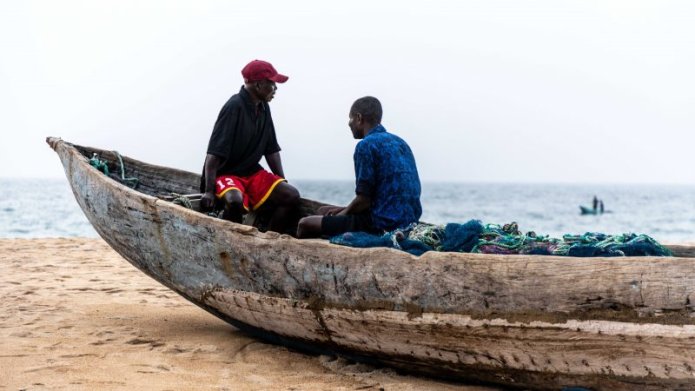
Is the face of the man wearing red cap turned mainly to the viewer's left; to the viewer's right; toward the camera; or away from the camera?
to the viewer's right

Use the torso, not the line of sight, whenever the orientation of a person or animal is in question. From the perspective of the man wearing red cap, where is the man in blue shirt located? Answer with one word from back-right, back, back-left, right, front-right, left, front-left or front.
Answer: front

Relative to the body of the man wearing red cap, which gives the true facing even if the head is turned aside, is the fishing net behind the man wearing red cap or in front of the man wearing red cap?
in front

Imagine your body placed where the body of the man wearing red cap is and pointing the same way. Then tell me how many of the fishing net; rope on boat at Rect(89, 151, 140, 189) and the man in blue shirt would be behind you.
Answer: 1

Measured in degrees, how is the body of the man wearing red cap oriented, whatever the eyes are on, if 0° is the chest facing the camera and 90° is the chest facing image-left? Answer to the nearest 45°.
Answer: approximately 315°

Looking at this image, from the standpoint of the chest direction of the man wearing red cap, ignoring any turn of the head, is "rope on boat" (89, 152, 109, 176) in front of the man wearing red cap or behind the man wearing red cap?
behind

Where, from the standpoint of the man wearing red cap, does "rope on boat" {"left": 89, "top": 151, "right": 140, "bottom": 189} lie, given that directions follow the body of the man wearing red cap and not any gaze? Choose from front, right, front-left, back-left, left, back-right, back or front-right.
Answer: back

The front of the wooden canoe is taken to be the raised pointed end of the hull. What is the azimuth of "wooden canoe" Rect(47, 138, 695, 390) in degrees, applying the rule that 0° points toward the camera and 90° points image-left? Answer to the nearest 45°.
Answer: approximately 90°

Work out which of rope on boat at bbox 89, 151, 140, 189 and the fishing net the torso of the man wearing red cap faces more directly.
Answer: the fishing net
